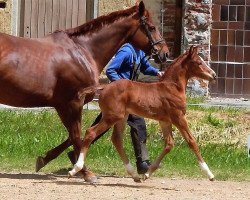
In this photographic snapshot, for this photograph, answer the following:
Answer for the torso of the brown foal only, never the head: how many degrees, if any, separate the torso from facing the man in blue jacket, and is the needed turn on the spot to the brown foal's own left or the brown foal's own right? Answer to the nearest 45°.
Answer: approximately 90° to the brown foal's own left

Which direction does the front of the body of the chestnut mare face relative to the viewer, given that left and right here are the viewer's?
facing to the right of the viewer

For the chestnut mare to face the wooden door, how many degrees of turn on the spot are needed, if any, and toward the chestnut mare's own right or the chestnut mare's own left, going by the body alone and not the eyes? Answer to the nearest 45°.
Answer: approximately 90° to the chestnut mare's own left

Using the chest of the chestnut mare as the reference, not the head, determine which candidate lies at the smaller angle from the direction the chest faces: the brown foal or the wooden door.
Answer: the brown foal

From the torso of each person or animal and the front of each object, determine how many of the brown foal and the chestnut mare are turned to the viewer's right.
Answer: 2

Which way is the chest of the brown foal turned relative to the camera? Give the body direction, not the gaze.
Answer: to the viewer's right

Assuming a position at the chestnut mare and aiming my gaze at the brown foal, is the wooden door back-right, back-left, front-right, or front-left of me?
back-left

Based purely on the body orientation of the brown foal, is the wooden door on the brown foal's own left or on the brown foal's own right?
on the brown foal's own left
